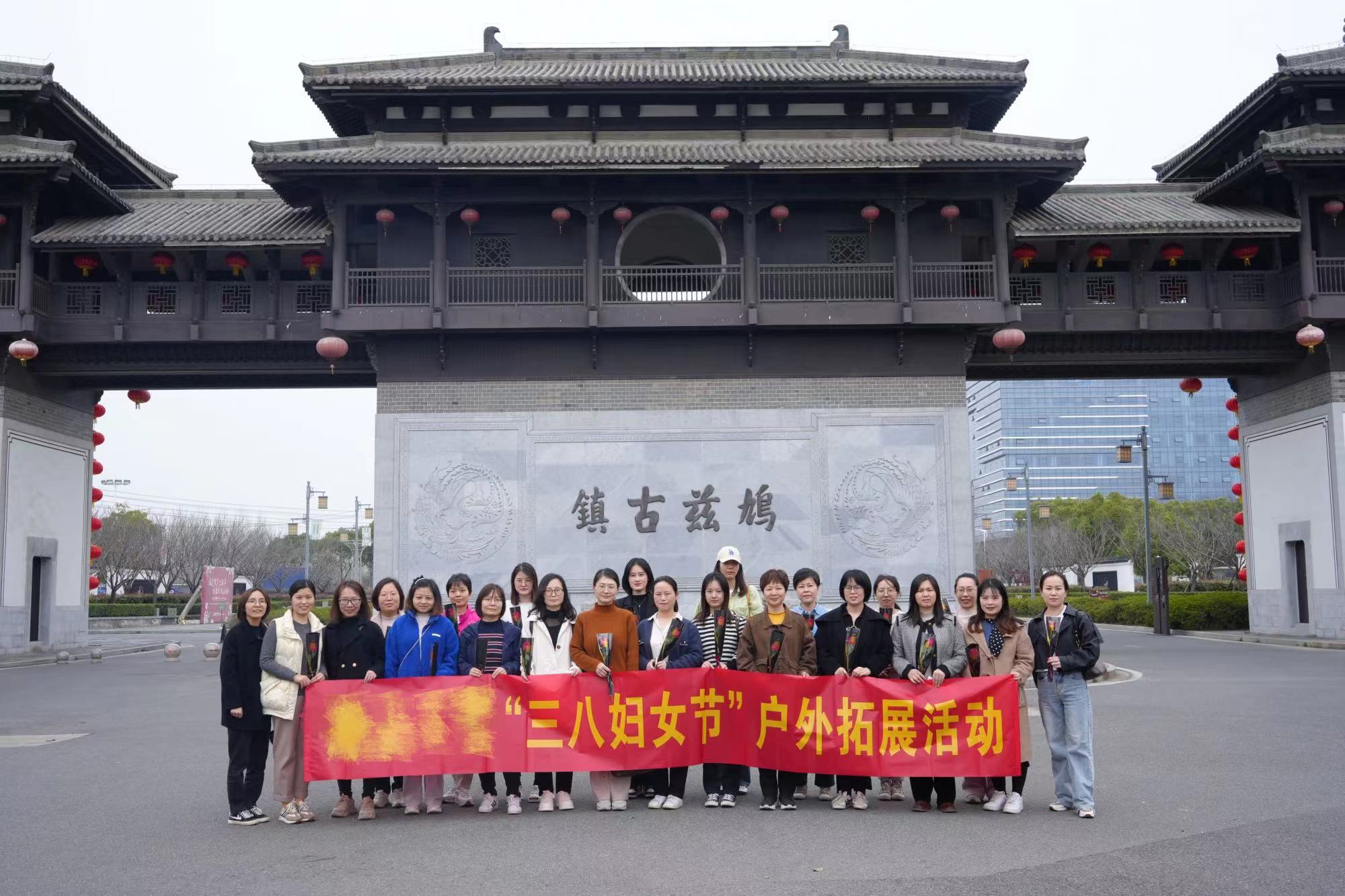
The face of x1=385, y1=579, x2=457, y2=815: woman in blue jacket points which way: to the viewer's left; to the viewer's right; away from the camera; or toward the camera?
toward the camera

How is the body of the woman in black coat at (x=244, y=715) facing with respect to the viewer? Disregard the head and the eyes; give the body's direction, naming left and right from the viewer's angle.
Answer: facing the viewer and to the right of the viewer

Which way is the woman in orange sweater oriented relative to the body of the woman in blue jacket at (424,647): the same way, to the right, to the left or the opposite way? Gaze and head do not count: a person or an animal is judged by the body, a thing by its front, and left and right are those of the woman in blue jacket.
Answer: the same way

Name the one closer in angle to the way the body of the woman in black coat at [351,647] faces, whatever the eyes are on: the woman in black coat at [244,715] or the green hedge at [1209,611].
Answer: the woman in black coat

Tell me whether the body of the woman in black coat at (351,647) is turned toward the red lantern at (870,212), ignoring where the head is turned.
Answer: no

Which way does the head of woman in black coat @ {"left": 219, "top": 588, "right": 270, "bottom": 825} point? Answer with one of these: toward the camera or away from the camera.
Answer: toward the camera

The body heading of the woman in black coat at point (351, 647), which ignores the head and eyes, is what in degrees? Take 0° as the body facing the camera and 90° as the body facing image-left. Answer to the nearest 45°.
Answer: approximately 0°

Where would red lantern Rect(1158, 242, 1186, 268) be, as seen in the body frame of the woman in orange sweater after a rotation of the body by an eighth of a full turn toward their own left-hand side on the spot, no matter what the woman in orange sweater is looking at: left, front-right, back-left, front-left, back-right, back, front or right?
left

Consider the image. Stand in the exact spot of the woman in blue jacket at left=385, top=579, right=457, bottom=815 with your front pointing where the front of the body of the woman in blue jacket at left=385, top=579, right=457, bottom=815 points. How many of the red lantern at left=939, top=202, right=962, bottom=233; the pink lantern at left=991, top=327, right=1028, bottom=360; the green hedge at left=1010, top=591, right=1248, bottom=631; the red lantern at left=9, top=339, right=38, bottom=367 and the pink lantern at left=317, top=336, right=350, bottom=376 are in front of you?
0

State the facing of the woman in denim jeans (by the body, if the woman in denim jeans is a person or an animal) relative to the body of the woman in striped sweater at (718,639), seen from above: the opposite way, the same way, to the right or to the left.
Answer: the same way

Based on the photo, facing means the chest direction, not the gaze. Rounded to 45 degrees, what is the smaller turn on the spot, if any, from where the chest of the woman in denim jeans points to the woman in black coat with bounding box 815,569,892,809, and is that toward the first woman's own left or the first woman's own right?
approximately 90° to the first woman's own right

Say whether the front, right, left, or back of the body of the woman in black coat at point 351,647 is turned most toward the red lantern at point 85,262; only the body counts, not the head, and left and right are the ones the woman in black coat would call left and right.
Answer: back

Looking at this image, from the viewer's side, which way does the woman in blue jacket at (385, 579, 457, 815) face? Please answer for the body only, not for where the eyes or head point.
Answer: toward the camera

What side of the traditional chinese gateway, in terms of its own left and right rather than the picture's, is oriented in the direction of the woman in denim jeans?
front

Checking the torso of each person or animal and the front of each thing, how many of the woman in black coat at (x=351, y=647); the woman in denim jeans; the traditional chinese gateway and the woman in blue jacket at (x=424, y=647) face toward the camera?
4

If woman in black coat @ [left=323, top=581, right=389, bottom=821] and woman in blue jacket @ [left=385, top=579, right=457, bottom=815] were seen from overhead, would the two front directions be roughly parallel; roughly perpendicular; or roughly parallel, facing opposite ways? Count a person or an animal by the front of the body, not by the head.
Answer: roughly parallel

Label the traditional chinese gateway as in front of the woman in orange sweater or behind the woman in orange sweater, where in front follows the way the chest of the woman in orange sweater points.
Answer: behind

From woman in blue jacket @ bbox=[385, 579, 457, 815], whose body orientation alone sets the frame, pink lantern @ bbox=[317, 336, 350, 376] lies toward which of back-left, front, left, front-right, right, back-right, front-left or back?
back

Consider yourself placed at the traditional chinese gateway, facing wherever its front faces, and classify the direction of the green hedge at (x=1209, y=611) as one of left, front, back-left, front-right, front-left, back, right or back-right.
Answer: back-left
